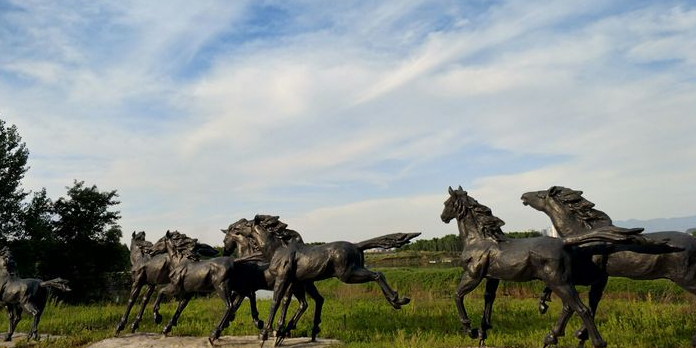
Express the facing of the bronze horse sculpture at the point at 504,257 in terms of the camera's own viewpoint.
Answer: facing to the left of the viewer

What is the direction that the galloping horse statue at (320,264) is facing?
to the viewer's left

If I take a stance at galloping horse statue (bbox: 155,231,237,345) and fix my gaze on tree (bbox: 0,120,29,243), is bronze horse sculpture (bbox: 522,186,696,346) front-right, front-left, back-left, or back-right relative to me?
back-right

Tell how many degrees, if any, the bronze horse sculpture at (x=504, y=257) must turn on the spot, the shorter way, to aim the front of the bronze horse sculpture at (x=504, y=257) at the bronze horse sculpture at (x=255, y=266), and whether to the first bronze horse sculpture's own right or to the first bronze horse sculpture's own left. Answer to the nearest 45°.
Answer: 0° — it already faces it

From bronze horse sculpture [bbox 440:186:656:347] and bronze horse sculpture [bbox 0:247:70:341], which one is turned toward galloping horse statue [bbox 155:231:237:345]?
bronze horse sculpture [bbox 440:186:656:347]

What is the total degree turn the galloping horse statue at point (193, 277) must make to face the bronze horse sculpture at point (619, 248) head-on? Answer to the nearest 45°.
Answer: approximately 135° to its left

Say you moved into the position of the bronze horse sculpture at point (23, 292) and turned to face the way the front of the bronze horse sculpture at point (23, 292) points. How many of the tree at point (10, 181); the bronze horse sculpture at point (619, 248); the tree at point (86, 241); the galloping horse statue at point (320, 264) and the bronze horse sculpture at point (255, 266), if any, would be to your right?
2

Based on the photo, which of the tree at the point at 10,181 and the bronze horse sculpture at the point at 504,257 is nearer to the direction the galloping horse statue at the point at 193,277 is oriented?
the tree

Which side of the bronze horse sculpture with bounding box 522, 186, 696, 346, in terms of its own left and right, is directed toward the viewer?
left

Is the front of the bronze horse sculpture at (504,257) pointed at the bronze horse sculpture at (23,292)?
yes

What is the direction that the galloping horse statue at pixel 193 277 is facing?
to the viewer's left

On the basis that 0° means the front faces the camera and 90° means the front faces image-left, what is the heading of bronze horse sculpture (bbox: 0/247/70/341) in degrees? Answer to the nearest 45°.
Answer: approximately 90°
